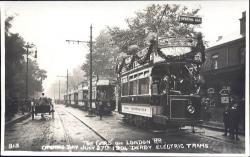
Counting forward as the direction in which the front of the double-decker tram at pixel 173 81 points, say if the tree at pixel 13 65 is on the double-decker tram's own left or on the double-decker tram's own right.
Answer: on the double-decker tram's own right

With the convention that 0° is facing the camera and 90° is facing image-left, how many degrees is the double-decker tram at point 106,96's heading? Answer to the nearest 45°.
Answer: approximately 0°

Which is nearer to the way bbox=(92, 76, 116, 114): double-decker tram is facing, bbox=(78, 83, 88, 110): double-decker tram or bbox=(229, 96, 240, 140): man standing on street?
the man standing on street

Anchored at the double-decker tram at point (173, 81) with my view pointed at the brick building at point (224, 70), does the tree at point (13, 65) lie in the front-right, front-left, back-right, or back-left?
back-left

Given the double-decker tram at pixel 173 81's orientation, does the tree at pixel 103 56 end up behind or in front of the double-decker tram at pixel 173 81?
behind

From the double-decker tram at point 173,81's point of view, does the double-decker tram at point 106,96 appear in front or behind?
behind

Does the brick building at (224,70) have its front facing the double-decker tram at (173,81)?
yes

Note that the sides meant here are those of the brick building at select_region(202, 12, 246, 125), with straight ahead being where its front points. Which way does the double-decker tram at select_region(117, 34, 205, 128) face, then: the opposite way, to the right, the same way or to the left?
to the left

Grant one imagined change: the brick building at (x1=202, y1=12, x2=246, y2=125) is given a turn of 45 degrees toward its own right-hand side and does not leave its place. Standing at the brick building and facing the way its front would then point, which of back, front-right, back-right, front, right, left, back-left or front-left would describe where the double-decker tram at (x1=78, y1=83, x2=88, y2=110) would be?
front-right

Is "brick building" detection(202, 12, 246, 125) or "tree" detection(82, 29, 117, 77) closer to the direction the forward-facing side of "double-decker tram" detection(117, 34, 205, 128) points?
the brick building

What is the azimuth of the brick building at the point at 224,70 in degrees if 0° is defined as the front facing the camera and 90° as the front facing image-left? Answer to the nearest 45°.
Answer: approximately 45°

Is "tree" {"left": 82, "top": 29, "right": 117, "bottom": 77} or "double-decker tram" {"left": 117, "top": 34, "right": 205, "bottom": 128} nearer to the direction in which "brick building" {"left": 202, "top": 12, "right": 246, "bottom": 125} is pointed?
the double-decker tram
